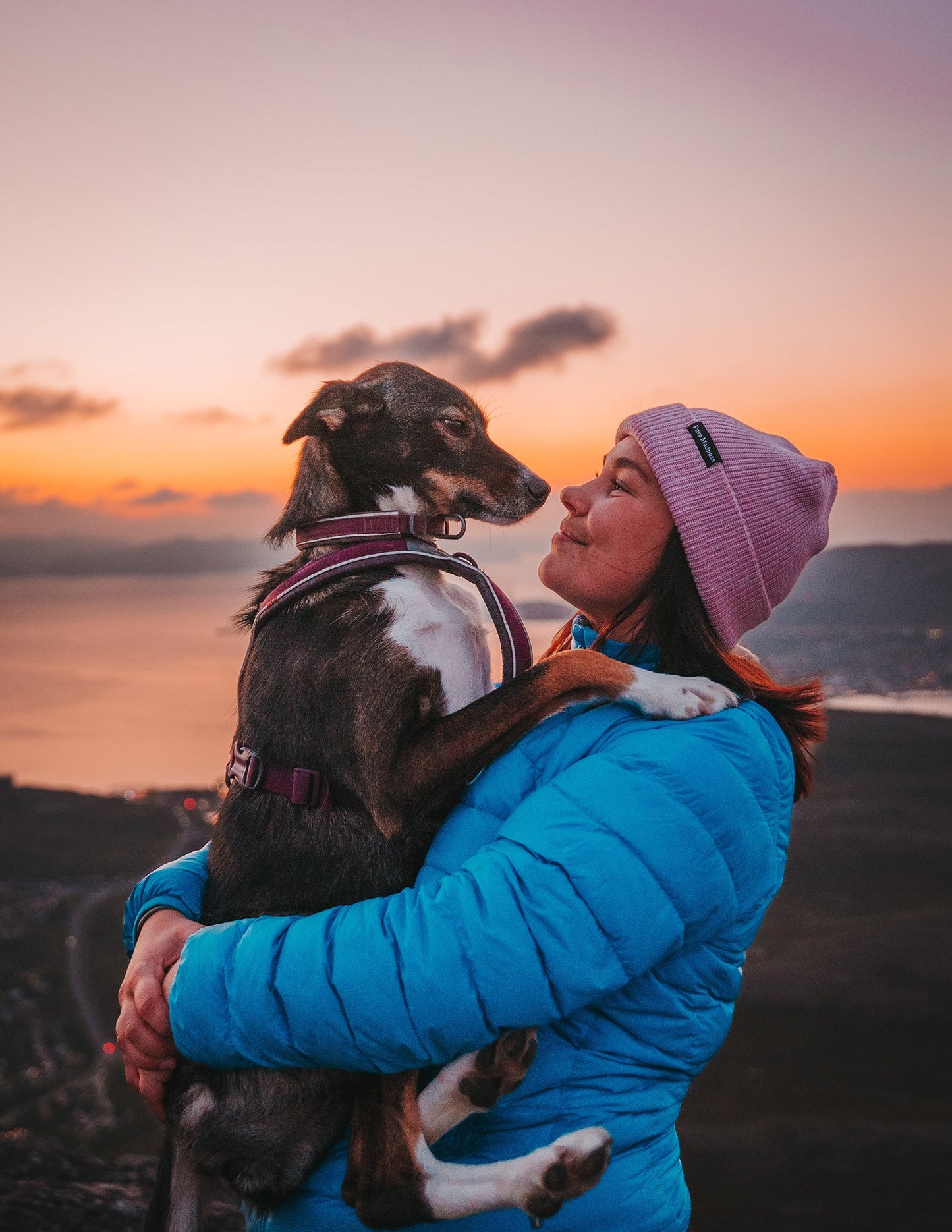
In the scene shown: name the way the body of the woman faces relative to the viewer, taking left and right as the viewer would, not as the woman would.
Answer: facing to the left of the viewer
